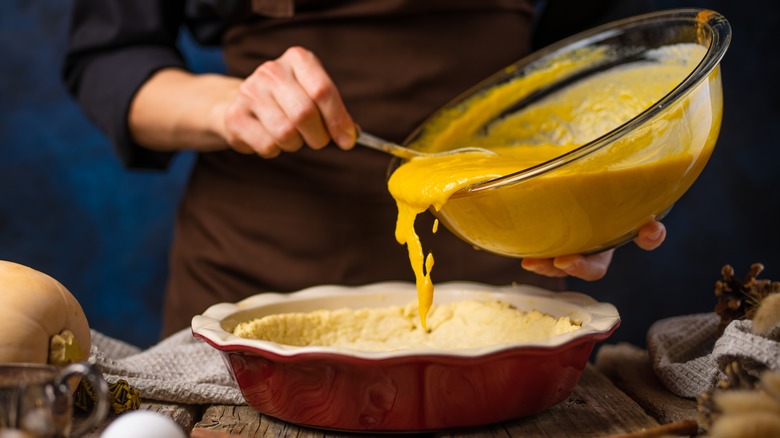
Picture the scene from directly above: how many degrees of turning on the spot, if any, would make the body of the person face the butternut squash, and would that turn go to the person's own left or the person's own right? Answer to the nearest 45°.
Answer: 0° — they already face it

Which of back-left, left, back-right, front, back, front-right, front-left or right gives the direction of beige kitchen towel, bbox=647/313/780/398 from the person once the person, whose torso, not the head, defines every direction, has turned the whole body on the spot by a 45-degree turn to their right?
left

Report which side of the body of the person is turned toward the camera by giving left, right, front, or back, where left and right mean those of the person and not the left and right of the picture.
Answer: front

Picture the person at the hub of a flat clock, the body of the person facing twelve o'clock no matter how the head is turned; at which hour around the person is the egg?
The egg is roughly at 12 o'clock from the person.

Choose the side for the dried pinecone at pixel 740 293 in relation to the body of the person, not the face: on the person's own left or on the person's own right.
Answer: on the person's own left

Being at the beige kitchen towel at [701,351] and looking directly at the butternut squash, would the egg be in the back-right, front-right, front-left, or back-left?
front-left

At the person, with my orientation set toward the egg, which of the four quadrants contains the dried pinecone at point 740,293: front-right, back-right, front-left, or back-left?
front-left

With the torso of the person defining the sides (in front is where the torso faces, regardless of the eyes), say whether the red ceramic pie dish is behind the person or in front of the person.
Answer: in front
